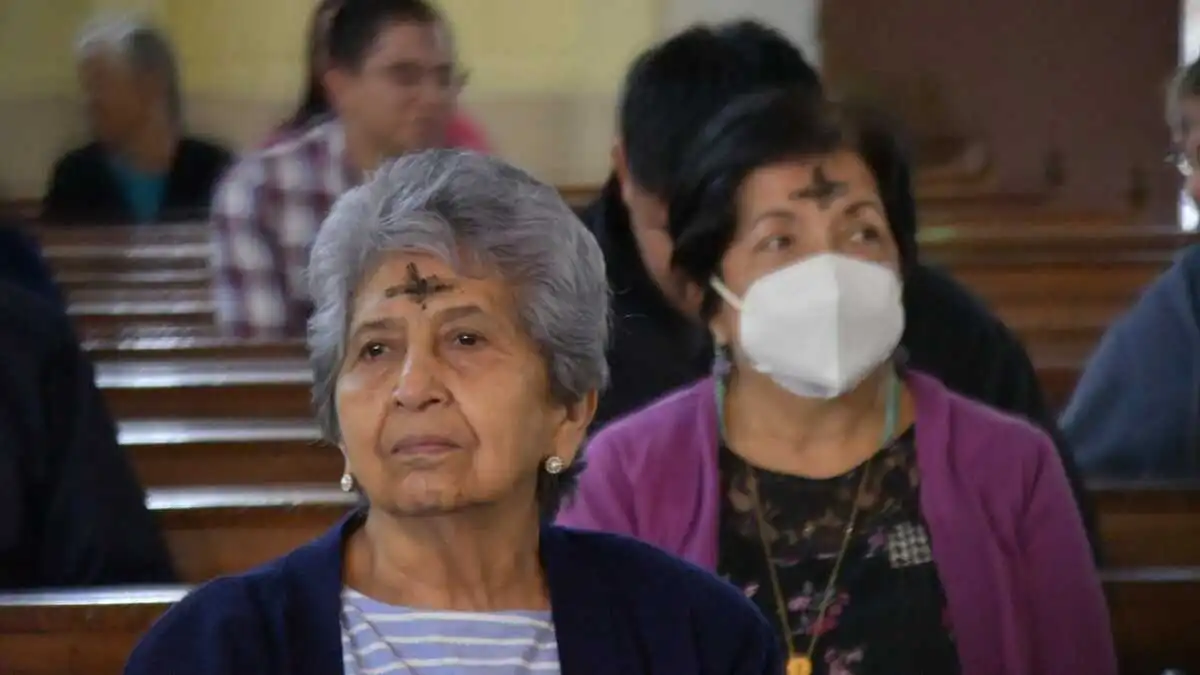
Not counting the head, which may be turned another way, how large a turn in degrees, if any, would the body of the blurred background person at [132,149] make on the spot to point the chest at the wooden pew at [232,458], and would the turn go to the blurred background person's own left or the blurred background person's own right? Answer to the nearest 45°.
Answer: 0° — they already face it

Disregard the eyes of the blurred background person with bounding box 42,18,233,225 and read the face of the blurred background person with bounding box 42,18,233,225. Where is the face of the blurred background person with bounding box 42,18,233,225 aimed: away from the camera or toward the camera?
toward the camera

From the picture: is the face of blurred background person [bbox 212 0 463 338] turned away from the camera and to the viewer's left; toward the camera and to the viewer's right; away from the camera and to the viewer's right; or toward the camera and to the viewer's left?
toward the camera and to the viewer's right

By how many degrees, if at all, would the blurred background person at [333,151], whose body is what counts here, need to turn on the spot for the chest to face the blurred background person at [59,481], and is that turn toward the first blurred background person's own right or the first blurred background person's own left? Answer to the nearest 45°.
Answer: approximately 45° to the first blurred background person's own right

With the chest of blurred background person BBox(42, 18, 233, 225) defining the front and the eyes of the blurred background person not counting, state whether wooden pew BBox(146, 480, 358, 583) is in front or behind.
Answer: in front

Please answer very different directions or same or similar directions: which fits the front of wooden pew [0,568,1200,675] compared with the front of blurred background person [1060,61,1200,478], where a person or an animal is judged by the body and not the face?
same or similar directions

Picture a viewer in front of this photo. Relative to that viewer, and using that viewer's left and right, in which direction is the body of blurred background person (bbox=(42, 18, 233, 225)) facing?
facing the viewer

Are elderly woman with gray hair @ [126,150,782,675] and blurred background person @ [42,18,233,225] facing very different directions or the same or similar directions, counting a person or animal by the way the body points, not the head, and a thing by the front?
same or similar directions

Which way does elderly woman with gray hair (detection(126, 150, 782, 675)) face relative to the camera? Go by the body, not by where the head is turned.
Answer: toward the camera

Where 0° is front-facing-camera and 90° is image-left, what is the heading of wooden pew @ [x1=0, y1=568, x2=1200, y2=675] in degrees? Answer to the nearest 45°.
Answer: approximately 0°

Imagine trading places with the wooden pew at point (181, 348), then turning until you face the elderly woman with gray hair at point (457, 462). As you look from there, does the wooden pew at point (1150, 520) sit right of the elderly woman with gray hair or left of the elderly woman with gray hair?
left

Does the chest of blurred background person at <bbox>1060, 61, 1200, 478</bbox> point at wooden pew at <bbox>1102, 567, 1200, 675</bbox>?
yes

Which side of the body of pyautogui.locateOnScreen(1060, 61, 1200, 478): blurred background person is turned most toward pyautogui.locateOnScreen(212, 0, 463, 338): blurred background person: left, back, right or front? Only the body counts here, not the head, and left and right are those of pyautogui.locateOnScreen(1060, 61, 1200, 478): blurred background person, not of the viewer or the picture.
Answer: right

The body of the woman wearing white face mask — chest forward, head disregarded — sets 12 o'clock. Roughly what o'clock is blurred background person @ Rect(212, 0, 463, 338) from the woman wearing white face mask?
The blurred background person is roughly at 5 o'clock from the woman wearing white face mask.
